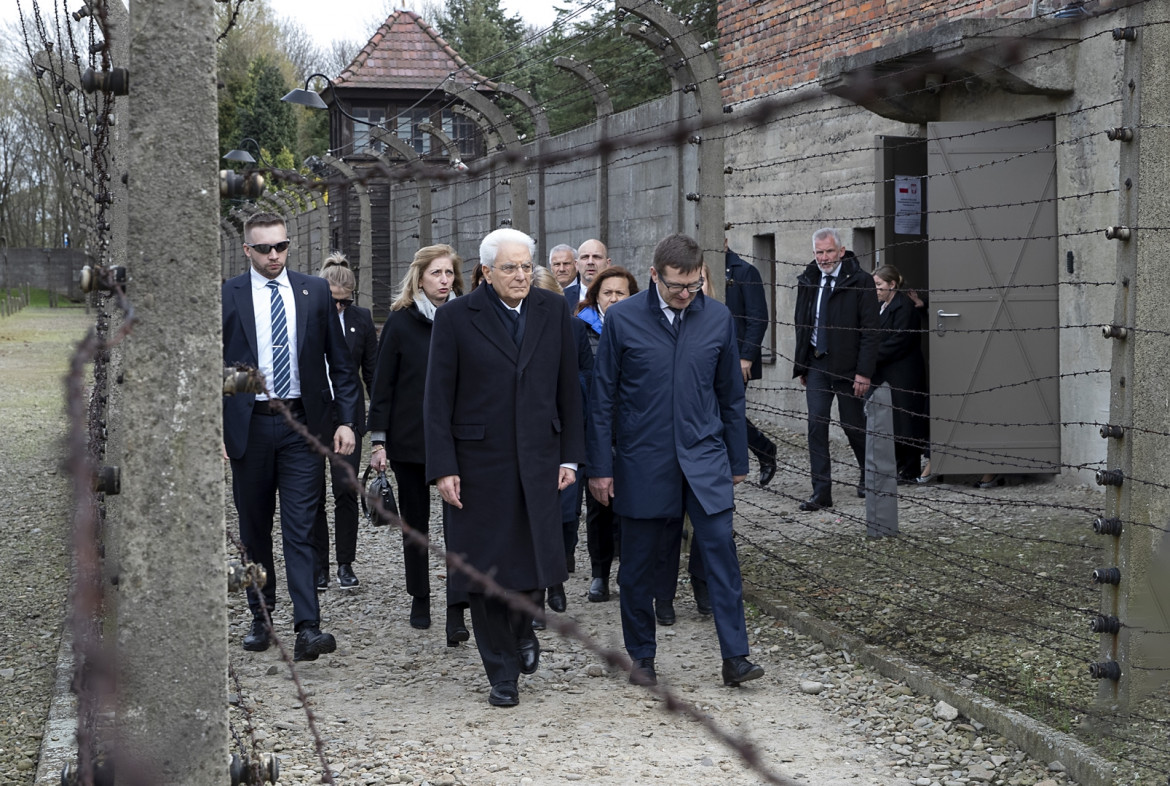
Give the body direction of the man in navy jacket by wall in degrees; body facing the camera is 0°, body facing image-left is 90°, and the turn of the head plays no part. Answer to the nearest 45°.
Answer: approximately 45°

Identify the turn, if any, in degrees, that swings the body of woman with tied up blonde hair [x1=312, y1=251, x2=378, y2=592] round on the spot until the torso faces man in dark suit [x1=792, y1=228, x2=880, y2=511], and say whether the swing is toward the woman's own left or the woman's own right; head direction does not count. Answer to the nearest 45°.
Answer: approximately 90° to the woman's own left

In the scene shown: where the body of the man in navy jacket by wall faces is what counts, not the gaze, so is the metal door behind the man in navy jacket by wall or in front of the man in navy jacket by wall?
behind

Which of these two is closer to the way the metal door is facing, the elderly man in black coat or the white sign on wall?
the elderly man in black coat

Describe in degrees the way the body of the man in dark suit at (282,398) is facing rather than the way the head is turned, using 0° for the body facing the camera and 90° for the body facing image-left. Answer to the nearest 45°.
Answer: approximately 0°

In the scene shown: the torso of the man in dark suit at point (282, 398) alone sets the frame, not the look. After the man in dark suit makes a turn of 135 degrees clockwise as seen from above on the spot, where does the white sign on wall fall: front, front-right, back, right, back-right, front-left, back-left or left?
right
